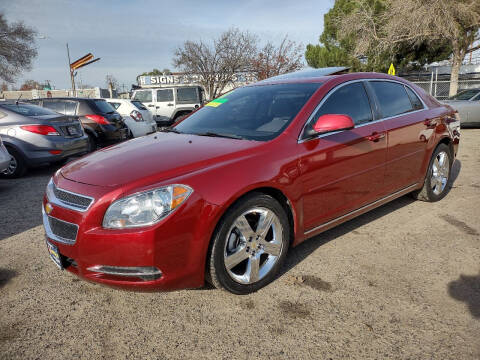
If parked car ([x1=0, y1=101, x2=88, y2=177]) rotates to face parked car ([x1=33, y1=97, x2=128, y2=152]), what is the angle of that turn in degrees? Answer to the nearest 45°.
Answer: approximately 90° to its right

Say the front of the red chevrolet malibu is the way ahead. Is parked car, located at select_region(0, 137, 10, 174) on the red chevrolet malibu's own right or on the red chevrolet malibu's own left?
on the red chevrolet malibu's own right

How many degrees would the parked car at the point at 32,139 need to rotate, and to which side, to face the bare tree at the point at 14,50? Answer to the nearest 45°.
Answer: approximately 45° to its right

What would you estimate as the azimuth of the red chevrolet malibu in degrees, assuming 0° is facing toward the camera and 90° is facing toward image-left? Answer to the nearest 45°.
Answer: approximately 45°

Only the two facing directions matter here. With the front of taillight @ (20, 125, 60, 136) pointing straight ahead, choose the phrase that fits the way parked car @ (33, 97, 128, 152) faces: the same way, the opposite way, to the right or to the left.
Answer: the opposite way

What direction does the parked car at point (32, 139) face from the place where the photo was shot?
facing away from the viewer and to the left of the viewer

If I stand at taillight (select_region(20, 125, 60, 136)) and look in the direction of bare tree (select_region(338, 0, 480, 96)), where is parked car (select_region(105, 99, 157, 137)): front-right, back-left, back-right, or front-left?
front-left

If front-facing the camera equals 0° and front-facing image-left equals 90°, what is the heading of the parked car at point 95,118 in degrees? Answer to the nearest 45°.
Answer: approximately 135°

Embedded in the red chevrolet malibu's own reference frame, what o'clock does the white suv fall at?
The white suv is roughly at 4 o'clock from the red chevrolet malibu.

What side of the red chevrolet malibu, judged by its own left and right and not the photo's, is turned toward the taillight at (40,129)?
right

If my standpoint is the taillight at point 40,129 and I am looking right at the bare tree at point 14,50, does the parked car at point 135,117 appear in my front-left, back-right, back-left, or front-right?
front-right

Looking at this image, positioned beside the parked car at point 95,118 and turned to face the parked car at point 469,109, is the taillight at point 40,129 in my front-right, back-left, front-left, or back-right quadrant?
back-right
